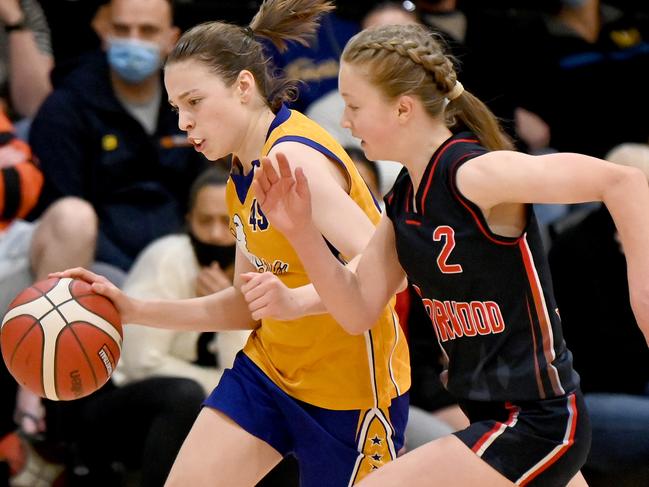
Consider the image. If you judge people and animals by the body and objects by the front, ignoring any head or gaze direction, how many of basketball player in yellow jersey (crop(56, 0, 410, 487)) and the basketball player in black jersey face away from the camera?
0

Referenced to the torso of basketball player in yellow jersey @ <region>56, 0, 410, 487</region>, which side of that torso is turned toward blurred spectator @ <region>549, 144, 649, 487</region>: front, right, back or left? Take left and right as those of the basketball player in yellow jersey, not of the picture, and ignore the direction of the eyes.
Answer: back

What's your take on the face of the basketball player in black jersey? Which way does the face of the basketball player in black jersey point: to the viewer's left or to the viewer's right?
to the viewer's left

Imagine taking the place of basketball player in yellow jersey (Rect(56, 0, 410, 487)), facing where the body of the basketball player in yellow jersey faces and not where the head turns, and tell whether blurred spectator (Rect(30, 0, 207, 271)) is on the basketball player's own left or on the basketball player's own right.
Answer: on the basketball player's own right

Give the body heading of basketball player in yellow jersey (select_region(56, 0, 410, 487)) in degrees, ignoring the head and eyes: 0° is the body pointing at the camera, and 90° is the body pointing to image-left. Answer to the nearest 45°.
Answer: approximately 45°

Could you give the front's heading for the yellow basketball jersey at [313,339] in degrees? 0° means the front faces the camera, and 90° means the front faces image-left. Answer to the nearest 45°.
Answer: approximately 45°
